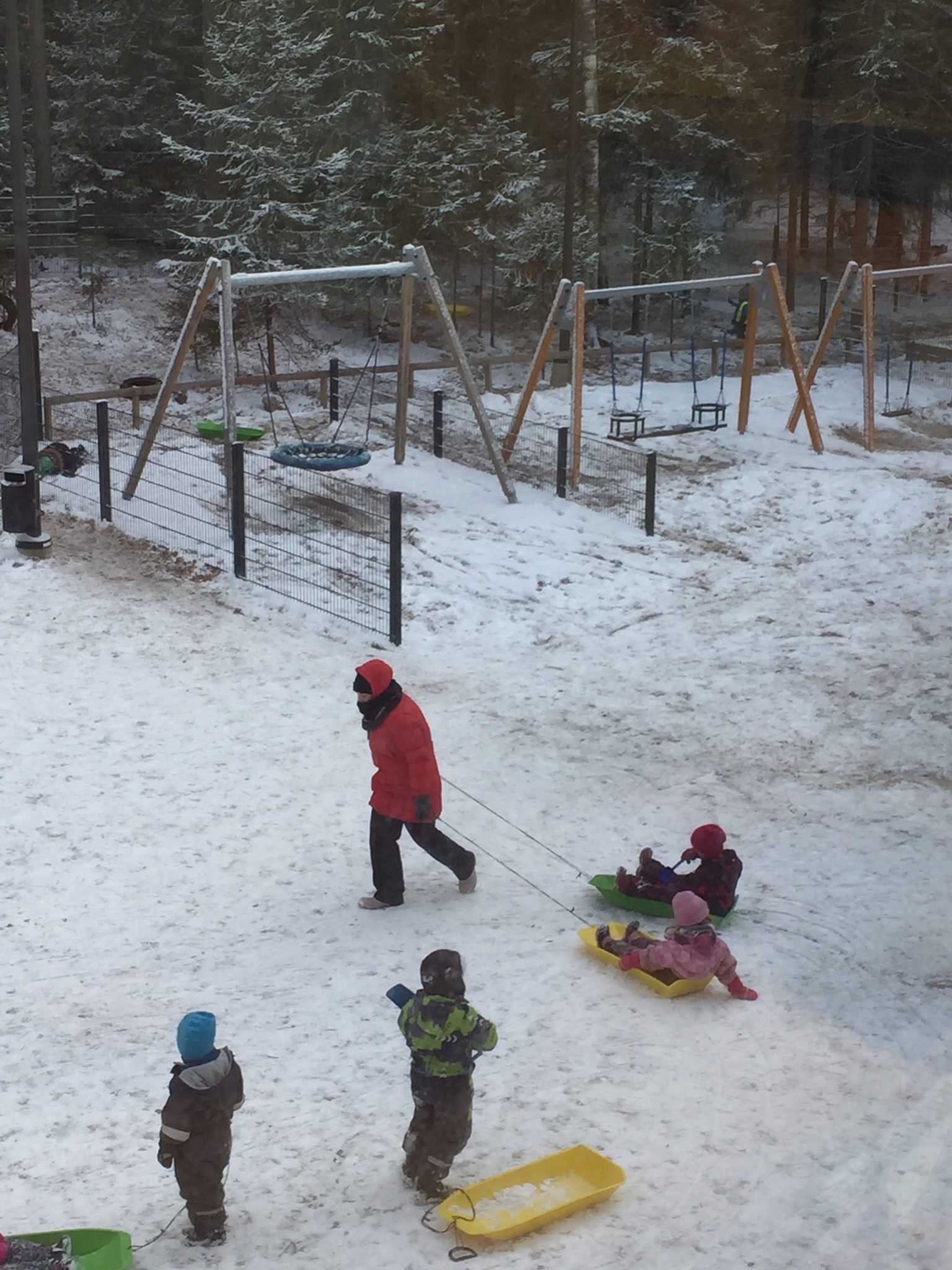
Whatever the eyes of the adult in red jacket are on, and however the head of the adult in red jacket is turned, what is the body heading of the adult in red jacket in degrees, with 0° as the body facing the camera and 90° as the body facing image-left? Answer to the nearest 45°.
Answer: approximately 90°

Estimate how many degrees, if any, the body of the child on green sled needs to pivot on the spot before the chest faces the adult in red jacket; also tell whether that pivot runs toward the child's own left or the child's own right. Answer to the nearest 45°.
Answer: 0° — they already face them

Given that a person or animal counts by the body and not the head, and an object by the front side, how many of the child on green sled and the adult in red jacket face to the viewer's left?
2

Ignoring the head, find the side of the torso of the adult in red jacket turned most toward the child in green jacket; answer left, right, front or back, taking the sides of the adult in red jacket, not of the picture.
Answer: left

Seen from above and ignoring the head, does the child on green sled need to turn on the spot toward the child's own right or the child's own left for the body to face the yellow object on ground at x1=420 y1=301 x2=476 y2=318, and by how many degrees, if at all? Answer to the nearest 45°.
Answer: approximately 90° to the child's own right

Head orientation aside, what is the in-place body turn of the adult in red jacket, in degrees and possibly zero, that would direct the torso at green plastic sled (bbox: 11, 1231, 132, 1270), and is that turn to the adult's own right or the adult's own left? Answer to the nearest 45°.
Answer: approximately 90° to the adult's own left

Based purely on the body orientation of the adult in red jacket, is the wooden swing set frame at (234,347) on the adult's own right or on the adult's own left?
on the adult's own right

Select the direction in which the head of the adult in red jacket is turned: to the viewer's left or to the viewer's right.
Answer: to the viewer's left

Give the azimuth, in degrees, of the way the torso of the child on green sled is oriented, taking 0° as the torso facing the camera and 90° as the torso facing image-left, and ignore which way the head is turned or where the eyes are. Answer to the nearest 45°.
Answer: approximately 90°

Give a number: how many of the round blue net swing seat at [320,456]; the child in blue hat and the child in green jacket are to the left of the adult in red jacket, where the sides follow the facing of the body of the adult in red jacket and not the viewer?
2

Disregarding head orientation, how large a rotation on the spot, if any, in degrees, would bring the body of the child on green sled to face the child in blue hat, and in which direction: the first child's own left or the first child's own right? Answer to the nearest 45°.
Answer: approximately 45° to the first child's own left
